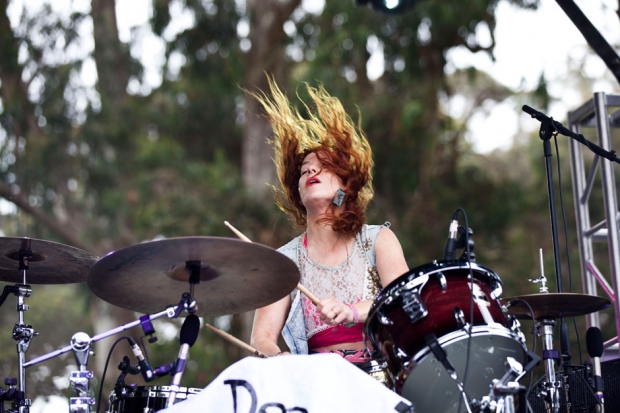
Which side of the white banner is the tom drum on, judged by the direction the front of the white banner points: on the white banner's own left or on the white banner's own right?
on the white banner's own left

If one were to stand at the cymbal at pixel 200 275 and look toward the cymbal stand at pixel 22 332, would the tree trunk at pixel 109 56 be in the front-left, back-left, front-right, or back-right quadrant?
front-right

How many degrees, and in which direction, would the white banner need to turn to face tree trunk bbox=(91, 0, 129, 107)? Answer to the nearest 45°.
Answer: approximately 180°

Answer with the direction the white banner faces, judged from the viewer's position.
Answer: facing the viewer

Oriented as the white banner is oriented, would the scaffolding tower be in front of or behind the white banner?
behind

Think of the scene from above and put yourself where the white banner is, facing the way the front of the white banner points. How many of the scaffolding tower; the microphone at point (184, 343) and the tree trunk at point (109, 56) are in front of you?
0

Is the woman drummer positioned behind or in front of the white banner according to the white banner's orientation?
behind

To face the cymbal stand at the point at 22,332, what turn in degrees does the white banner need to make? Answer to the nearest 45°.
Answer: approximately 135° to its right

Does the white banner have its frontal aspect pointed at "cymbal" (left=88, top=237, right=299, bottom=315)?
no

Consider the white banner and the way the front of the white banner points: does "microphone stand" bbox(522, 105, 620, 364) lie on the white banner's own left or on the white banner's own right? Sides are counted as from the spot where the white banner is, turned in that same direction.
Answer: on the white banner's own left

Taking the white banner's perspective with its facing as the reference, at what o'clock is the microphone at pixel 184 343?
The microphone is roughly at 5 o'clock from the white banner.

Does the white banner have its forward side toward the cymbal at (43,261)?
no

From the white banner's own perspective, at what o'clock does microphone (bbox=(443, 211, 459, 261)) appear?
The microphone is roughly at 8 o'clock from the white banner.

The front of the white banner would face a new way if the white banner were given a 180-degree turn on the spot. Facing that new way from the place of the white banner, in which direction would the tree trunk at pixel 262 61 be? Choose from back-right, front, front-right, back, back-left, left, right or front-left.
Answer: front
